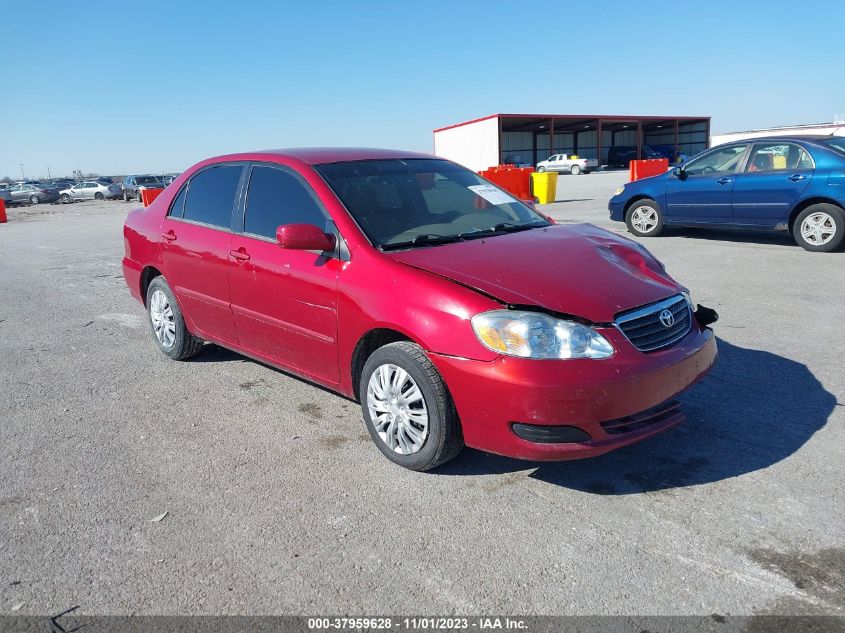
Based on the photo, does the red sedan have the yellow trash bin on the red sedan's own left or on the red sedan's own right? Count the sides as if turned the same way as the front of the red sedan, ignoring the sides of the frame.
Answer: on the red sedan's own left

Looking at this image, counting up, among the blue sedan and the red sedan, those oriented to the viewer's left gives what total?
1

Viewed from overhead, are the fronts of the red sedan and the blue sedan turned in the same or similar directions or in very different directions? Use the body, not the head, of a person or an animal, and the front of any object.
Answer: very different directions

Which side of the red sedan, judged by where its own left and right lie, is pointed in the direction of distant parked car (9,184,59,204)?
back

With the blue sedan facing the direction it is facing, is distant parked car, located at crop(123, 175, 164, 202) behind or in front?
in front

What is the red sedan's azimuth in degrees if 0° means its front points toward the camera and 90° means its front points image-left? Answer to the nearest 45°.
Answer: approximately 315°

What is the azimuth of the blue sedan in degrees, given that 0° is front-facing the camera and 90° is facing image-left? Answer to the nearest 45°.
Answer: approximately 90°

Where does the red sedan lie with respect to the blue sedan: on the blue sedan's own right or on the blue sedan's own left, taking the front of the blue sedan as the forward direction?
on the blue sedan's own left

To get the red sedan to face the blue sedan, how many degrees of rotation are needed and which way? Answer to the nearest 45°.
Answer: approximately 90° to its left
